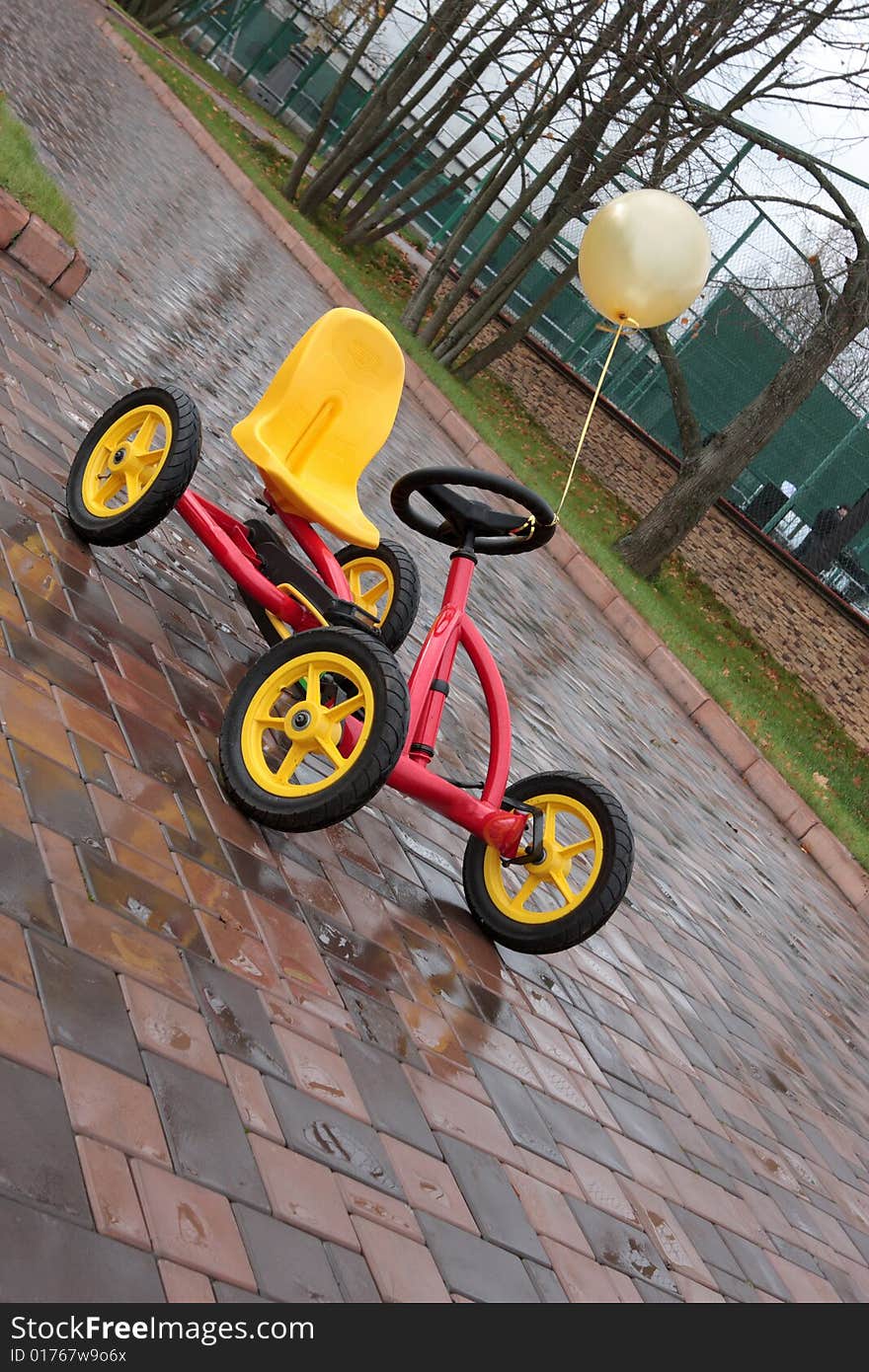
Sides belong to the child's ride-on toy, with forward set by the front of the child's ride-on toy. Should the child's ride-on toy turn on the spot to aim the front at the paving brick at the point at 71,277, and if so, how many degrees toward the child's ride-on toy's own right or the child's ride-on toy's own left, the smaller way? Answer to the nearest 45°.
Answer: approximately 180°

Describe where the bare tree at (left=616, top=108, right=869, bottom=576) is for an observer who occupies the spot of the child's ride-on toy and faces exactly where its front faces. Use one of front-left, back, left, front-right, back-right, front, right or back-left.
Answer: back-left

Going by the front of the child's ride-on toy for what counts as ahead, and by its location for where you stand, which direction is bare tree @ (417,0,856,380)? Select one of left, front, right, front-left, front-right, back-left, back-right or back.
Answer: back-left

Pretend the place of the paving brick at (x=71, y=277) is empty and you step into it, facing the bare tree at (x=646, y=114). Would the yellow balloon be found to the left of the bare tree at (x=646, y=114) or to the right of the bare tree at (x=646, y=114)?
right

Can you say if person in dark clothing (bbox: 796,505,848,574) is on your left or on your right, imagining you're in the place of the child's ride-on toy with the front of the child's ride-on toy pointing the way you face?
on your left

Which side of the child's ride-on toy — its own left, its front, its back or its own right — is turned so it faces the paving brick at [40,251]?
back

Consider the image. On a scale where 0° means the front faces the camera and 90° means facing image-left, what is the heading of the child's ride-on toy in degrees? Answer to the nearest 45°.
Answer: approximately 315°

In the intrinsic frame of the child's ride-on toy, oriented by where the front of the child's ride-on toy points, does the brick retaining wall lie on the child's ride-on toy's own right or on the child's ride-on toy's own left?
on the child's ride-on toy's own left
